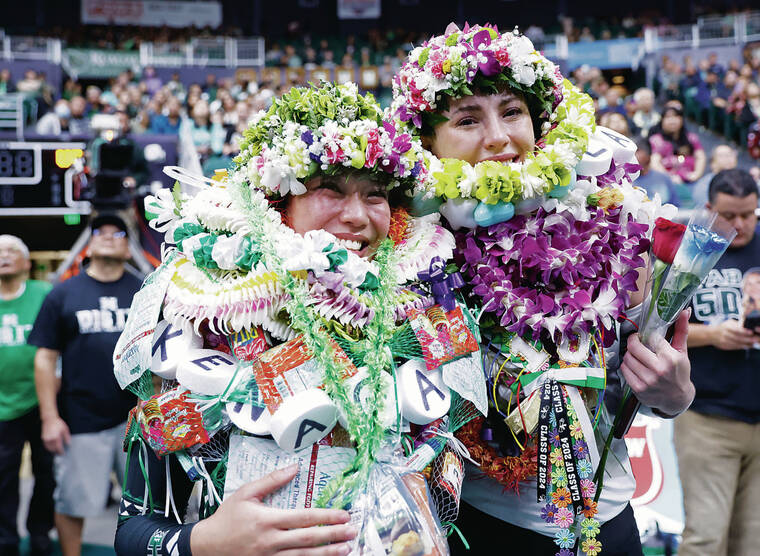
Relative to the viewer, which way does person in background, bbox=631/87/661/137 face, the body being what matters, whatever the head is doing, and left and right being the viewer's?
facing the viewer

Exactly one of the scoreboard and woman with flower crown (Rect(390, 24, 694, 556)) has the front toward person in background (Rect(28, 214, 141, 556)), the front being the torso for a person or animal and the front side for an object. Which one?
the scoreboard

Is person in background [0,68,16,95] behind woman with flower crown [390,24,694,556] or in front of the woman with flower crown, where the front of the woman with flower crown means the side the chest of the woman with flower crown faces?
behind

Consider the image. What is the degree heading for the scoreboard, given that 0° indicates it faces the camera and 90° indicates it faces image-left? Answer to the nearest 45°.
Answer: approximately 0°

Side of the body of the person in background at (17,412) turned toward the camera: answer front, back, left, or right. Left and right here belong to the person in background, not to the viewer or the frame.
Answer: front

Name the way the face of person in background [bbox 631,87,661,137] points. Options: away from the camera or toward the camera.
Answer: toward the camera

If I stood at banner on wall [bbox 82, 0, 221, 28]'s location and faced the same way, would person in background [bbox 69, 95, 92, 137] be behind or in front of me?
in front

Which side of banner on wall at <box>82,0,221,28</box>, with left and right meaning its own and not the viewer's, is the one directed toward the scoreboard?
front

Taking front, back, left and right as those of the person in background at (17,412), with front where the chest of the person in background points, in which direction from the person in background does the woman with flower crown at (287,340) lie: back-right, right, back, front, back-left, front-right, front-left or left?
front

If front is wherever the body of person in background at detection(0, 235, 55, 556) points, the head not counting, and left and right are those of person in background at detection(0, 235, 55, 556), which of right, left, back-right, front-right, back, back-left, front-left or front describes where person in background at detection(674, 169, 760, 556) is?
front-left

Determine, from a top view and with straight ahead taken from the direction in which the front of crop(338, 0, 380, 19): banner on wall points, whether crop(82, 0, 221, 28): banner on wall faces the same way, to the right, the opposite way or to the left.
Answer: the same way

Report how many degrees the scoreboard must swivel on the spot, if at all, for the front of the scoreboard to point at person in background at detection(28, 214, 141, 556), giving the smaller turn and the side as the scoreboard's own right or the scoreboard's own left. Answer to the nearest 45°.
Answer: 0° — it already faces them

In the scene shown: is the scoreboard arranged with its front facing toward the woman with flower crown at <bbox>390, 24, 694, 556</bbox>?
yes

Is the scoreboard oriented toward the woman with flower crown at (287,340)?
yes
